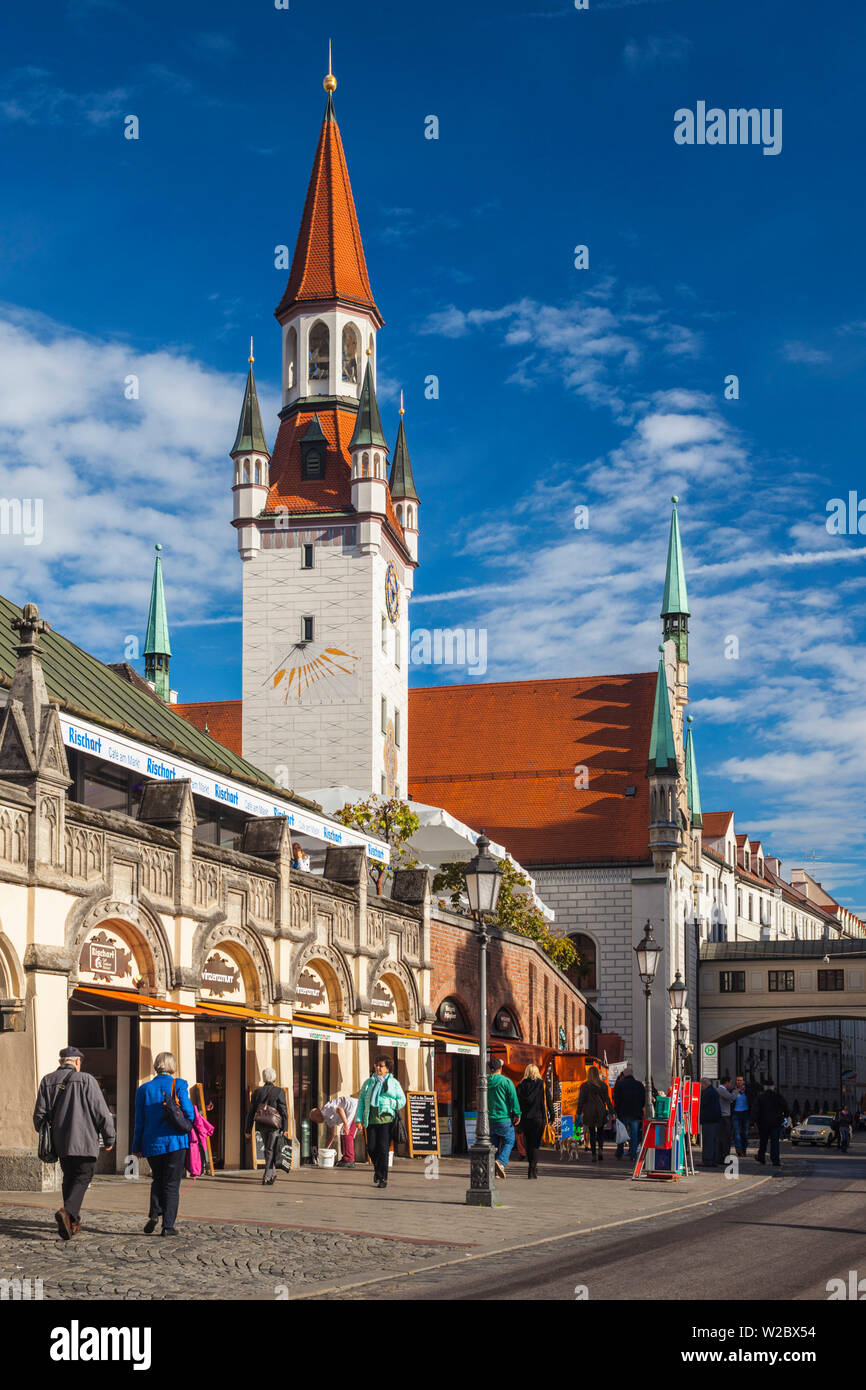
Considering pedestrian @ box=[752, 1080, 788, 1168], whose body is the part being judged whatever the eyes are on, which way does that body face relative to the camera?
away from the camera

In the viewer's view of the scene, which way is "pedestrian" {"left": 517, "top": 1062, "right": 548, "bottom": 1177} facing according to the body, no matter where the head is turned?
away from the camera

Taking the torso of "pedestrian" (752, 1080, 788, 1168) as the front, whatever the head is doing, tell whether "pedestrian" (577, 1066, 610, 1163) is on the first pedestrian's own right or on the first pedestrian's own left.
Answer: on the first pedestrian's own left

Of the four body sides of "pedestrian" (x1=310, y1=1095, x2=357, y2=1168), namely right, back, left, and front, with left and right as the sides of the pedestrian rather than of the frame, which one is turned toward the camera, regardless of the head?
left

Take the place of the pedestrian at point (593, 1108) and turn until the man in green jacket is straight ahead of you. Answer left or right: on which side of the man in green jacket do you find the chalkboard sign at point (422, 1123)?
right

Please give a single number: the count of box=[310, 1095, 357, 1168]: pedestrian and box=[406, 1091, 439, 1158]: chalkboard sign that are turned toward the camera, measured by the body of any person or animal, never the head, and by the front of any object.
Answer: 1

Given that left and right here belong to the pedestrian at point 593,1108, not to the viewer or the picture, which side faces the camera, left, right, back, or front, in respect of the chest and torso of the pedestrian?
back

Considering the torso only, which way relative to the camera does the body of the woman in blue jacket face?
away from the camera

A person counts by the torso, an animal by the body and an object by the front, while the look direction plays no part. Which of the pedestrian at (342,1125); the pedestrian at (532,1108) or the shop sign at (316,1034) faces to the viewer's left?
the pedestrian at (342,1125)

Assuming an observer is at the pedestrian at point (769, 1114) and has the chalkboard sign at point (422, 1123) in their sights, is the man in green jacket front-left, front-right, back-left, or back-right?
front-left

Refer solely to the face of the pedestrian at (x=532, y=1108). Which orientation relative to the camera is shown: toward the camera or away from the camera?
away from the camera

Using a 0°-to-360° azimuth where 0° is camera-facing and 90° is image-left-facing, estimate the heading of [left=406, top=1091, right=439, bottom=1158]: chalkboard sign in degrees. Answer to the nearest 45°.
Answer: approximately 0°

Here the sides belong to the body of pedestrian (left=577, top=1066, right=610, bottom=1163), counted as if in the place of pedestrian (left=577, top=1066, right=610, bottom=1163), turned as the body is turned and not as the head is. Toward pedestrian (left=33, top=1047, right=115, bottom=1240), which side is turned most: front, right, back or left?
back

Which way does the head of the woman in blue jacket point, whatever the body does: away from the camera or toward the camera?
away from the camera
